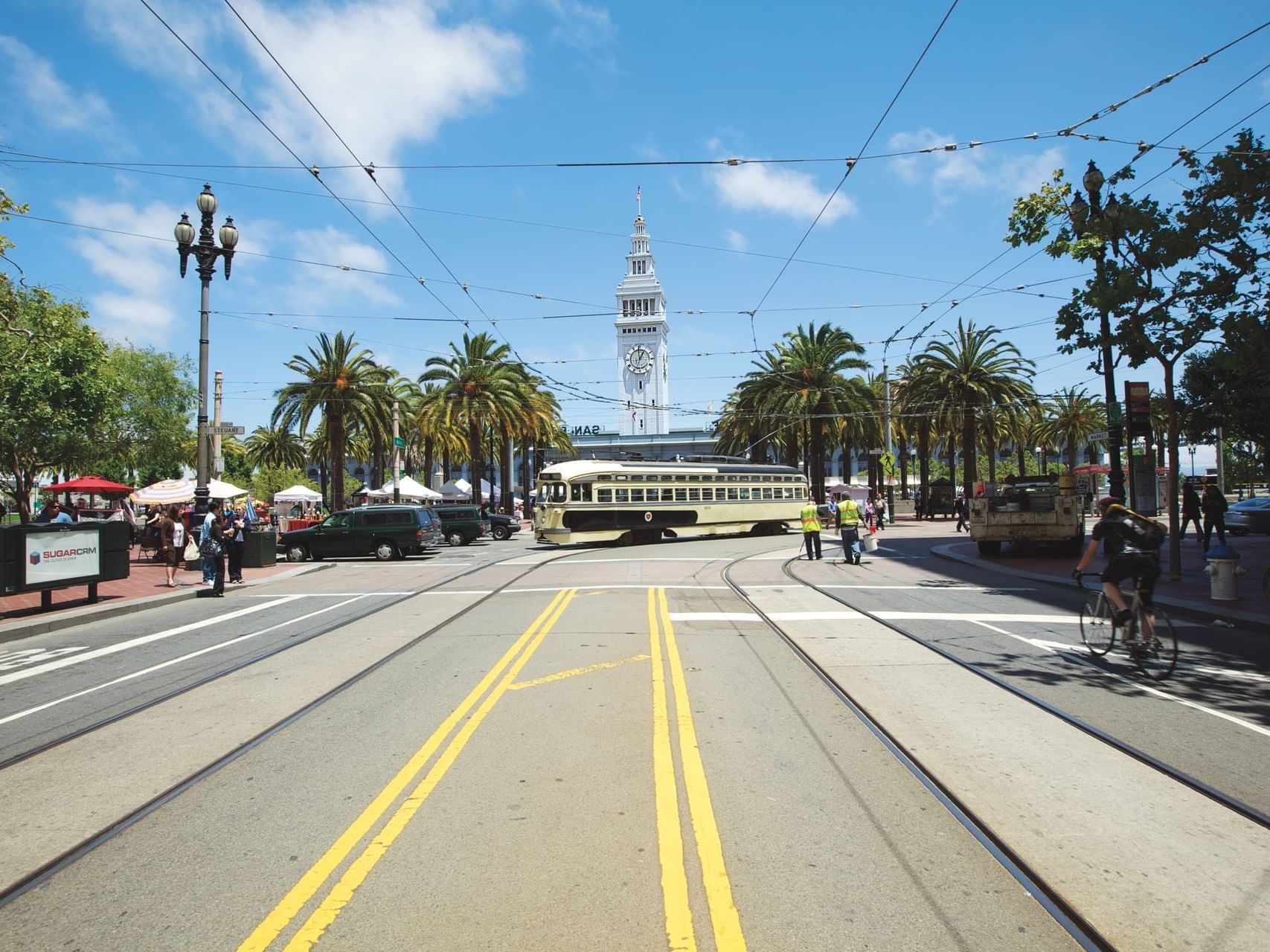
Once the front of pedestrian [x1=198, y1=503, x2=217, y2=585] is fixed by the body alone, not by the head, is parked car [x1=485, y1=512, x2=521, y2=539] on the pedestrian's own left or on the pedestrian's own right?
on the pedestrian's own left

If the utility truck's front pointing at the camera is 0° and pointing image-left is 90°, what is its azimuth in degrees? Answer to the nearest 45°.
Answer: approximately 180°

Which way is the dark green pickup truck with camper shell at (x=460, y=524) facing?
to the viewer's left

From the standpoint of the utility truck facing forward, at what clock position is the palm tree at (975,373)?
The palm tree is roughly at 12 o'clock from the utility truck.

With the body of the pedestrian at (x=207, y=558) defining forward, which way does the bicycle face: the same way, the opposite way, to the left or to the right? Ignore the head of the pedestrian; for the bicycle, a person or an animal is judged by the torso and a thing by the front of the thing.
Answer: to the left

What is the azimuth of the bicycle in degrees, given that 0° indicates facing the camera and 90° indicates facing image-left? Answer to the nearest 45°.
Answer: approximately 135°

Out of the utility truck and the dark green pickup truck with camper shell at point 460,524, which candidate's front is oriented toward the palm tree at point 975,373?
the utility truck
